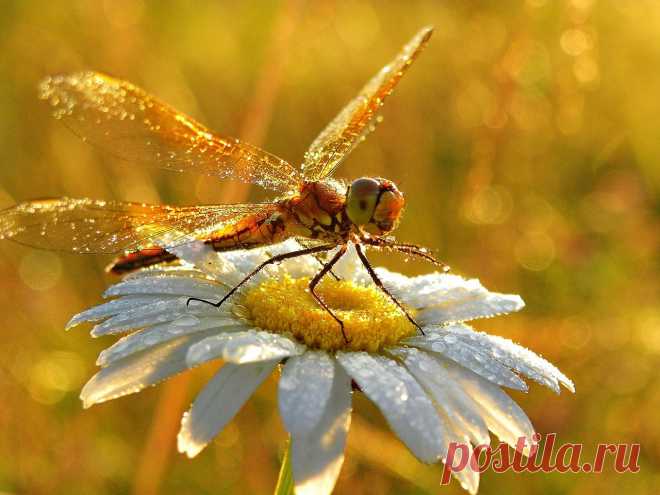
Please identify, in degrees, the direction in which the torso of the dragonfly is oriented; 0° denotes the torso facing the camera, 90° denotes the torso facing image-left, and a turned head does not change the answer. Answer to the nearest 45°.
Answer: approximately 315°
